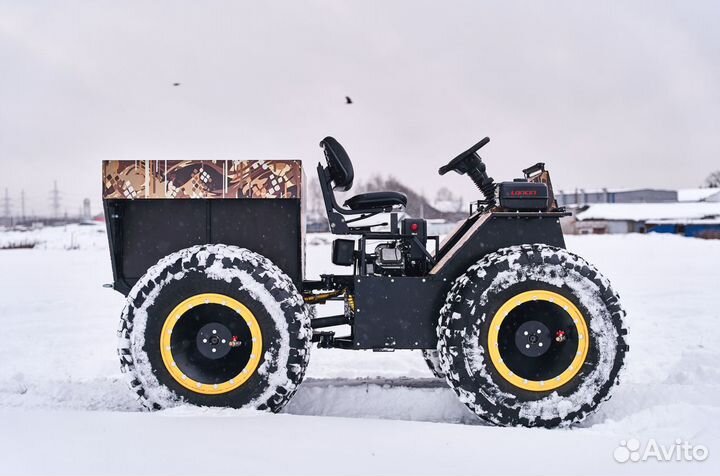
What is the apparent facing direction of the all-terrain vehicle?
to the viewer's right
